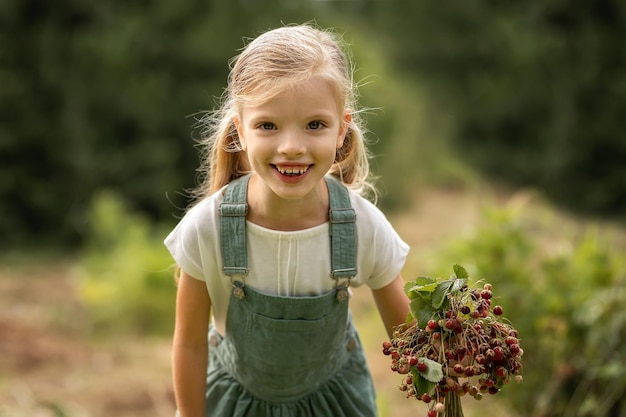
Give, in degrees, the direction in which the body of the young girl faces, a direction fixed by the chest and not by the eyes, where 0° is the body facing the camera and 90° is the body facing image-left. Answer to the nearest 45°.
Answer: approximately 0°
